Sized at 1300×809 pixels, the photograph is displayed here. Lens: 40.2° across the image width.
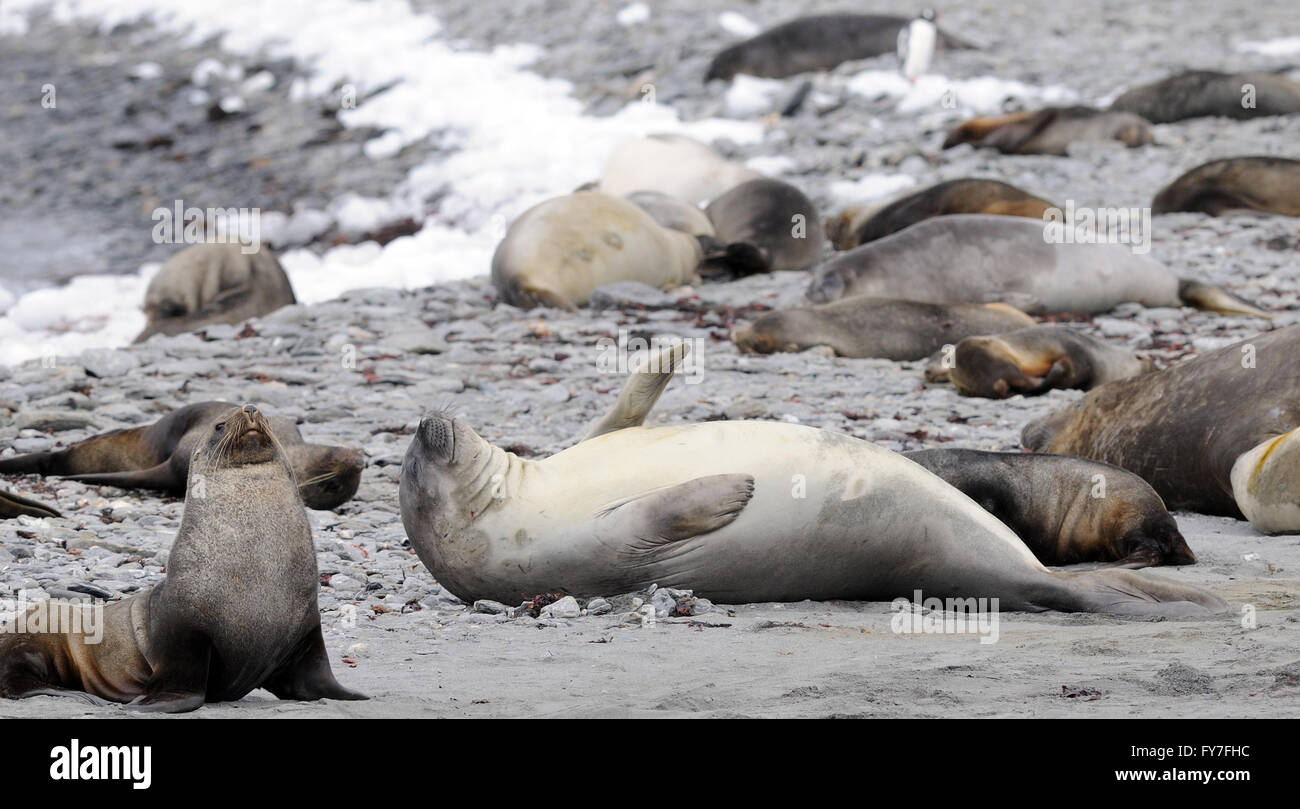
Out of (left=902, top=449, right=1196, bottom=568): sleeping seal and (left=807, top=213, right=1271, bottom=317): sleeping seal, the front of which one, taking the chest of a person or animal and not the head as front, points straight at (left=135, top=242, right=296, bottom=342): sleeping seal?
(left=807, top=213, right=1271, bottom=317): sleeping seal

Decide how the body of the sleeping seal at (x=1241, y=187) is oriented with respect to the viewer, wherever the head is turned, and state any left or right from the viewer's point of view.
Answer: facing to the left of the viewer

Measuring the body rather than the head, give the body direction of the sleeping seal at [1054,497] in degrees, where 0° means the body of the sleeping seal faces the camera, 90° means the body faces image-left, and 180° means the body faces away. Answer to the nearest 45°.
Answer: approximately 270°

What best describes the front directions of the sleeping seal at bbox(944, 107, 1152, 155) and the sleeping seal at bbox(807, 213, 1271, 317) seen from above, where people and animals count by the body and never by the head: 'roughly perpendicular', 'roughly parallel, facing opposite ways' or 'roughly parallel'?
roughly parallel, facing opposite ways

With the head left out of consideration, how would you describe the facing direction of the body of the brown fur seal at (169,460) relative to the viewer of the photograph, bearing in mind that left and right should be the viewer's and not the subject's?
facing to the right of the viewer

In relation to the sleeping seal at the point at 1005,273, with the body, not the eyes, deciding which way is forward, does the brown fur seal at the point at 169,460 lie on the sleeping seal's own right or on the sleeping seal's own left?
on the sleeping seal's own left

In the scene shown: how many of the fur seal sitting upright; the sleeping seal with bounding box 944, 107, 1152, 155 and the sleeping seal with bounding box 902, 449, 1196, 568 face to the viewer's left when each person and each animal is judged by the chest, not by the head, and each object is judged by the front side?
0

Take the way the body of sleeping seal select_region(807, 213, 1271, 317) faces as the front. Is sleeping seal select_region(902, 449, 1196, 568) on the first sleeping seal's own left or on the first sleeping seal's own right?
on the first sleeping seal's own left

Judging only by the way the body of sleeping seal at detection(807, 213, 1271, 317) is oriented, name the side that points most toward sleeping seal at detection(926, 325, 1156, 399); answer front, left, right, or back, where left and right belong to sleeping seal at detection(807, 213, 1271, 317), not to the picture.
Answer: left

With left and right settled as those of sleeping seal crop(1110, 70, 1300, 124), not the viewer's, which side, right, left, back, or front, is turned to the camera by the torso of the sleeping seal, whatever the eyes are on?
left

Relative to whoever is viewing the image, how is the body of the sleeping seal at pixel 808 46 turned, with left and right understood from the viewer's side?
facing to the left of the viewer

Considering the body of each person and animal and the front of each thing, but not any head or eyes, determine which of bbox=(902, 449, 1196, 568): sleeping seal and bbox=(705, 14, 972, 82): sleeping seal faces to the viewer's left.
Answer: bbox=(705, 14, 972, 82): sleeping seal

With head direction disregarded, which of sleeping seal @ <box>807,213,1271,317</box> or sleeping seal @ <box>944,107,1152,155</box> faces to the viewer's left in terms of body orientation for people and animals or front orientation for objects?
sleeping seal @ <box>807,213,1271,317</box>

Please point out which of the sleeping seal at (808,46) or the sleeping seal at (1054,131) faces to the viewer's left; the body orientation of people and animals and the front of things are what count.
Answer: the sleeping seal at (808,46)

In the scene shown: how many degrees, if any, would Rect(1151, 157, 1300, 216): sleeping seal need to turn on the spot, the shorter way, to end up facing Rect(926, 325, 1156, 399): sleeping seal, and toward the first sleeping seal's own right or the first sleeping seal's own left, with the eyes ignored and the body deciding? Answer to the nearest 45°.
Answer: approximately 90° to the first sleeping seal's own left

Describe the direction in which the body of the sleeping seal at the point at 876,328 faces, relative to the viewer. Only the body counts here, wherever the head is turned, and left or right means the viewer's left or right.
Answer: facing to the left of the viewer
